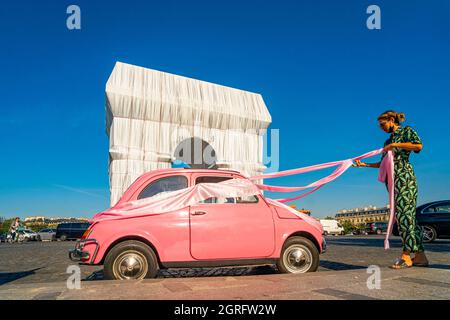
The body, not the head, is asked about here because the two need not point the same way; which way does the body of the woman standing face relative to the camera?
to the viewer's left

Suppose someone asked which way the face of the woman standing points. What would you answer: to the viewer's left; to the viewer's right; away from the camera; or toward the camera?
to the viewer's left

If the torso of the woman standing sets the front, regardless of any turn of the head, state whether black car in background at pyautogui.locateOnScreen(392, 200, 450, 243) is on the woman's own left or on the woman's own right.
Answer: on the woman's own right

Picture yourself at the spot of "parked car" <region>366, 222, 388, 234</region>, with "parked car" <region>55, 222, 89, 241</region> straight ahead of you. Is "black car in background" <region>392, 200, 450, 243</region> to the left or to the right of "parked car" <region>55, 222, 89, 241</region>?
left

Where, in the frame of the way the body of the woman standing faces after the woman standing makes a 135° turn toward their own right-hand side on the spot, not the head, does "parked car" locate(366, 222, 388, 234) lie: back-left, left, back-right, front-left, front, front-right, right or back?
front-left

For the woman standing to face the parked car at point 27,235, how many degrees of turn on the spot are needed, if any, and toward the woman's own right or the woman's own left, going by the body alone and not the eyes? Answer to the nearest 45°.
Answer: approximately 45° to the woman's own right
